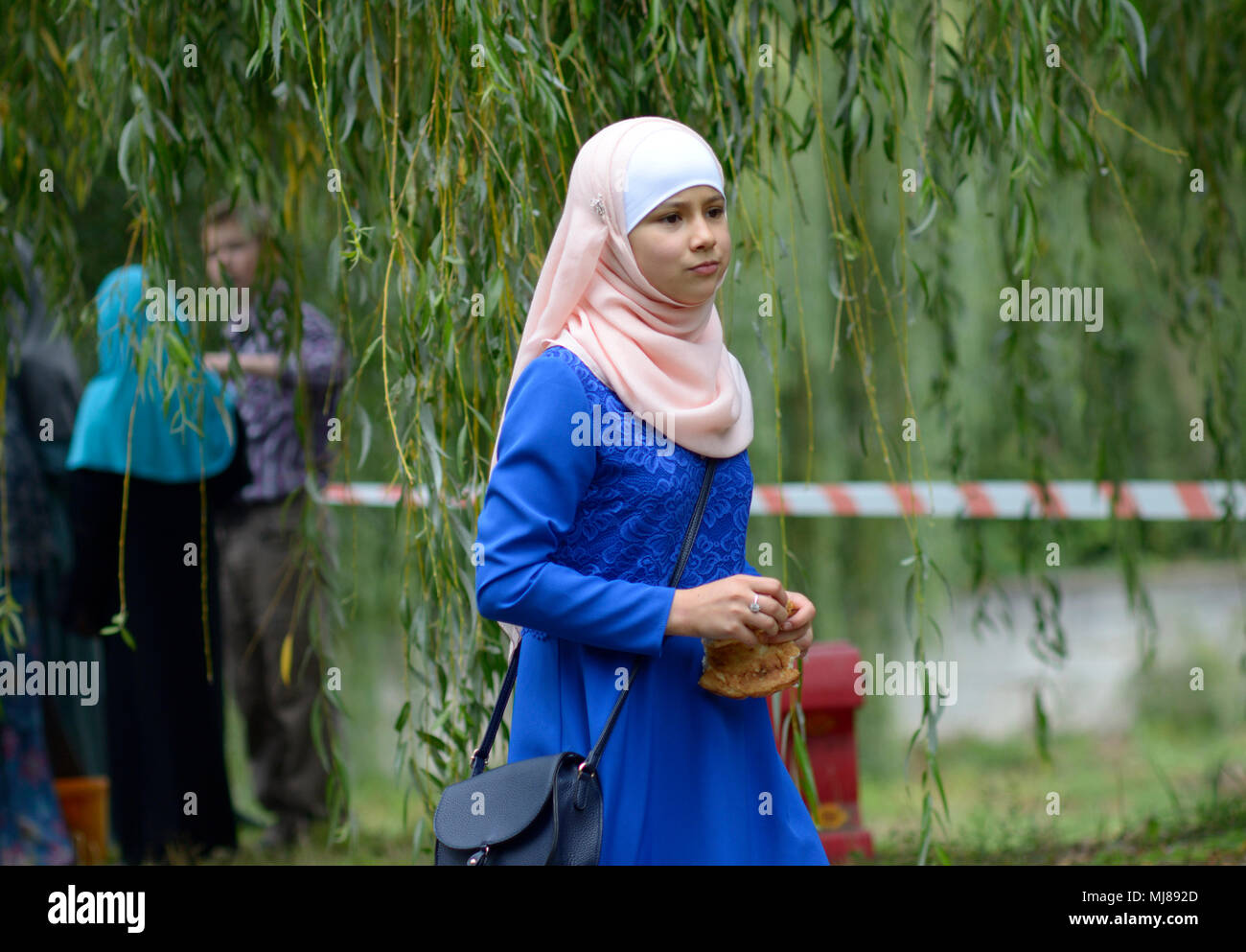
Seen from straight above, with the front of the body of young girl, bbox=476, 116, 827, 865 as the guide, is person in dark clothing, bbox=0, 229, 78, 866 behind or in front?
behind

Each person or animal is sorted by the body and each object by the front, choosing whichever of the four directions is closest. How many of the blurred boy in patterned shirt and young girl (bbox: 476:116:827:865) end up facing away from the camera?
0

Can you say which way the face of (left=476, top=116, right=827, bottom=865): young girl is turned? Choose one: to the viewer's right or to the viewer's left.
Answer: to the viewer's right

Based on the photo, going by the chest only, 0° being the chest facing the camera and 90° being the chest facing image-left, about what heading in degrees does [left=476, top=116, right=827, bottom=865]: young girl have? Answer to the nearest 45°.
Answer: approximately 315°

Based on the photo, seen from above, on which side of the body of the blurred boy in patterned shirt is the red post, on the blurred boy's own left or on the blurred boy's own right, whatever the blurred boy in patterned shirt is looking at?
on the blurred boy's own left

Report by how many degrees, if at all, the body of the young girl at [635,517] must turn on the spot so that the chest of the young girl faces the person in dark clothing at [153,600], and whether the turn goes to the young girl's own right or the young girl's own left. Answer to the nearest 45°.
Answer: approximately 180°

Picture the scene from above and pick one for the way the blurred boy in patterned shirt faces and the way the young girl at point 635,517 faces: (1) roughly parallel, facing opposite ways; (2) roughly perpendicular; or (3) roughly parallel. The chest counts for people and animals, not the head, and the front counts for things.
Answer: roughly perpendicular

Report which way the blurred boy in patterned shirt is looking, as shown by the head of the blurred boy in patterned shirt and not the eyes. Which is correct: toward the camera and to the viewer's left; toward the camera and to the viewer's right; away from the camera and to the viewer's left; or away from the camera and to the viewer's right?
toward the camera and to the viewer's left

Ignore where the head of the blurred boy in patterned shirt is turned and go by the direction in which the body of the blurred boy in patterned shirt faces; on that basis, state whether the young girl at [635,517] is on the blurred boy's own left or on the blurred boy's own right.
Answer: on the blurred boy's own left
